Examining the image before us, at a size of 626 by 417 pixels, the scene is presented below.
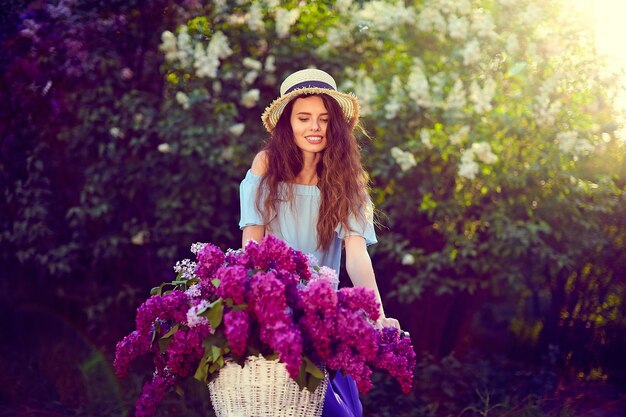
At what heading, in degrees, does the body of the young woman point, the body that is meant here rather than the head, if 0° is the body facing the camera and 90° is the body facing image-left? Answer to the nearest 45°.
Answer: approximately 0°

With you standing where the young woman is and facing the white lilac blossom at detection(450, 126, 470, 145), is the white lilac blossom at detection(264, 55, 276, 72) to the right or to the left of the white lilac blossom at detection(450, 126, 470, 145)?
left

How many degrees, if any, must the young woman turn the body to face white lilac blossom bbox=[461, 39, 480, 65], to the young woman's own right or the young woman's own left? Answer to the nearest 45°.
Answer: approximately 135° to the young woman's own left

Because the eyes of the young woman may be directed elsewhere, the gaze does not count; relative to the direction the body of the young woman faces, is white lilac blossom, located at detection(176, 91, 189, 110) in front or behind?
behind

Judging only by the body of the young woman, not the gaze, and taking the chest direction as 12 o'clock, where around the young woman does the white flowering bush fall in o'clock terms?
The white flowering bush is roughly at 7 o'clock from the young woman.

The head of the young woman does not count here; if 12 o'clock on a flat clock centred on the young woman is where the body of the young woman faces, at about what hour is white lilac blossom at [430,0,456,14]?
The white lilac blossom is roughly at 7 o'clock from the young woman.

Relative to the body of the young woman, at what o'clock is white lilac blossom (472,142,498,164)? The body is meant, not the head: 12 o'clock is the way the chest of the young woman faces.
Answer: The white lilac blossom is roughly at 7 o'clock from the young woman.

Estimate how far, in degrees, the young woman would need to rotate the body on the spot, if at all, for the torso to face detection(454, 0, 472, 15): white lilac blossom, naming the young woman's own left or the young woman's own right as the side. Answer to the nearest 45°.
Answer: approximately 135° to the young woman's own left

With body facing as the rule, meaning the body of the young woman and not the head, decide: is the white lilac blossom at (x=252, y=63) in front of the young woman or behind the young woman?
behind

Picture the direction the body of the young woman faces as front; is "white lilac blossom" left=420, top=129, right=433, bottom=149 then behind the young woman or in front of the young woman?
behind

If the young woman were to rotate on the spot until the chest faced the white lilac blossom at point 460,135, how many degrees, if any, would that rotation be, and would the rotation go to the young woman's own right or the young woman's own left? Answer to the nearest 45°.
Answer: approximately 135° to the young woman's own left

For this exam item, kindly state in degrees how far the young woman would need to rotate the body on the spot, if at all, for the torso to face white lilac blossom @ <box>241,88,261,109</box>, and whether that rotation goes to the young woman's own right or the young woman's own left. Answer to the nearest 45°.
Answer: approximately 180°

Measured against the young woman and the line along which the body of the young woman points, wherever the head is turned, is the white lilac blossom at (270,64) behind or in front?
behind
